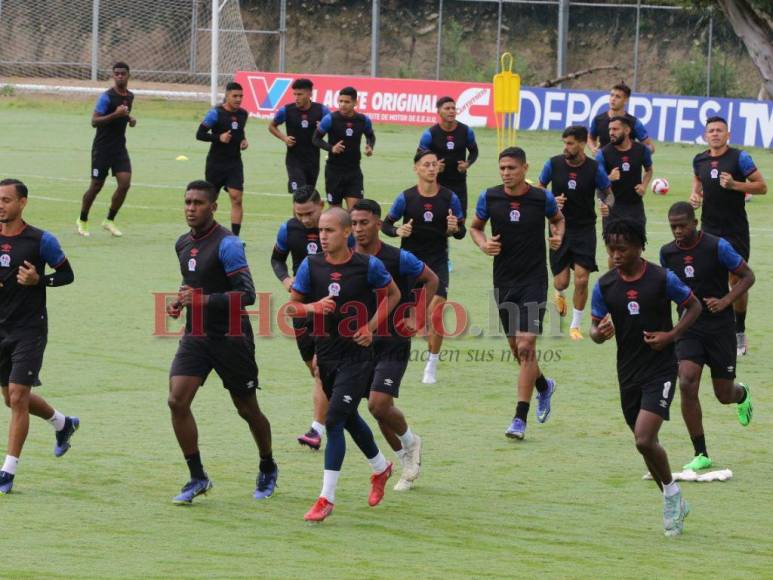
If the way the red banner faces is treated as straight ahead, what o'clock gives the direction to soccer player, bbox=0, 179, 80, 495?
The soccer player is roughly at 12 o'clock from the red banner.

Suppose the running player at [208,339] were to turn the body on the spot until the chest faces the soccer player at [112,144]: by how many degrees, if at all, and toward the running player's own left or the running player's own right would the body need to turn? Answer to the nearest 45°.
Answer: approximately 135° to the running player's own right

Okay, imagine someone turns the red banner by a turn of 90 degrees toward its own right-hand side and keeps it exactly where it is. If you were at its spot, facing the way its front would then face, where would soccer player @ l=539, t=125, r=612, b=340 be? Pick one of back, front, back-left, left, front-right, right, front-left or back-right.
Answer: left

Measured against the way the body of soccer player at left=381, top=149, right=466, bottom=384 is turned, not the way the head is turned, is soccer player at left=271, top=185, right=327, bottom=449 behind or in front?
in front

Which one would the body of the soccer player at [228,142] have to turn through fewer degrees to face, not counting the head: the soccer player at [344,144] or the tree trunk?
the soccer player

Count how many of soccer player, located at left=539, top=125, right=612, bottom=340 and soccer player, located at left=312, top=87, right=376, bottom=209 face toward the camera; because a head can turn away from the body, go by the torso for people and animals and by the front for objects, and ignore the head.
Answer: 2

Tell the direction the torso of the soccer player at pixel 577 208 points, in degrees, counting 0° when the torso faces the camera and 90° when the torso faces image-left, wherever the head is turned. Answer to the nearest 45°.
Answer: approximately 0°

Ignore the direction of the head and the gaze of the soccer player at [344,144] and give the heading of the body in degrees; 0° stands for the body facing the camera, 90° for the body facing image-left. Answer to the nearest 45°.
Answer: approximately 0°

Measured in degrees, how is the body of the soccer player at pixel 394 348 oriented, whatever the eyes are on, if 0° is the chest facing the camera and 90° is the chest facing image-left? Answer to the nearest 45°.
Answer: approximately 45°

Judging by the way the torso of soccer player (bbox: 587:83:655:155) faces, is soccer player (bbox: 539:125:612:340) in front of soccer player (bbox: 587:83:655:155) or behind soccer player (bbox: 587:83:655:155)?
in front

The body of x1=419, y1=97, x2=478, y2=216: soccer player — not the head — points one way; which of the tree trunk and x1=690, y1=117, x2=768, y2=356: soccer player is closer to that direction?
the soccer player
